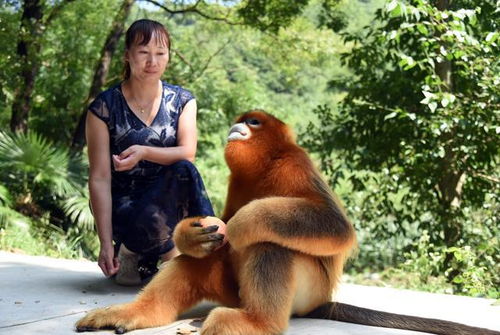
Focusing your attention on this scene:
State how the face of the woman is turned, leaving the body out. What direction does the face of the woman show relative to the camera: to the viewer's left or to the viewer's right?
to the viewer's right

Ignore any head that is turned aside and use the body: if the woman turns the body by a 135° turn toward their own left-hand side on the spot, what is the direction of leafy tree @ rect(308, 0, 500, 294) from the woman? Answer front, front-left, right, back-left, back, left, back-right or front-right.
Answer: front-right

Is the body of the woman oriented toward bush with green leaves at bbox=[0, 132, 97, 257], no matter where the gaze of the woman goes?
no

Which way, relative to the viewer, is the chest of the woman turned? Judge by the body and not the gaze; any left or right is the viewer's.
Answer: facing the viewer and to the right of the viewer
